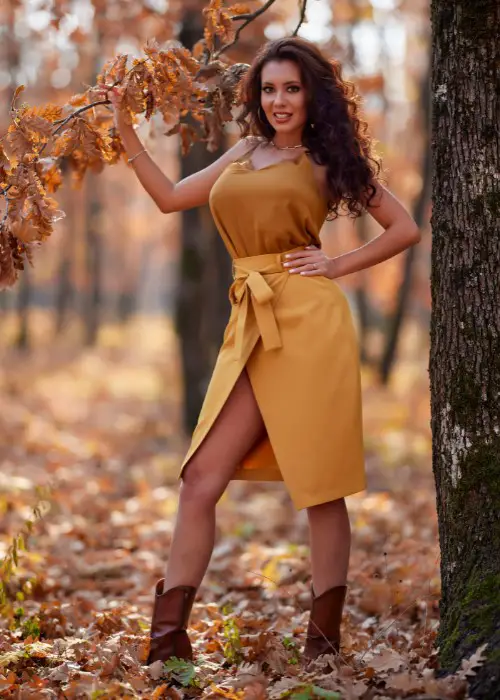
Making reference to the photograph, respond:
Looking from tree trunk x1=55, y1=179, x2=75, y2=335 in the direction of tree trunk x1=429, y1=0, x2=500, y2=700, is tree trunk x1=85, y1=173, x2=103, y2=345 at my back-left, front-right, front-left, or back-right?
front-left

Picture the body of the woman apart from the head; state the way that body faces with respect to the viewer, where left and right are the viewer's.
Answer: facing the viewer and to the left of the viewer

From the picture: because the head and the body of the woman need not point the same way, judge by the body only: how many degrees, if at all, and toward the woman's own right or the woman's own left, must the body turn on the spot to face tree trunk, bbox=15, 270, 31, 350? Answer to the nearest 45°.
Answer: approximately 135° to the woman's own right

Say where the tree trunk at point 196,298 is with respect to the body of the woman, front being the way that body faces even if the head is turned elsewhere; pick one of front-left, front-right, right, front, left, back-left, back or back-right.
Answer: back-right

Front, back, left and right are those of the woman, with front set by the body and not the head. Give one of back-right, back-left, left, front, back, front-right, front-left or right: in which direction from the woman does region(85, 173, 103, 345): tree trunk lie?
back-right

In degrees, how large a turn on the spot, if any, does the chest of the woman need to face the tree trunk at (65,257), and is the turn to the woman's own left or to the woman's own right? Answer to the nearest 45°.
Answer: approximately 135° to the woman's own right
